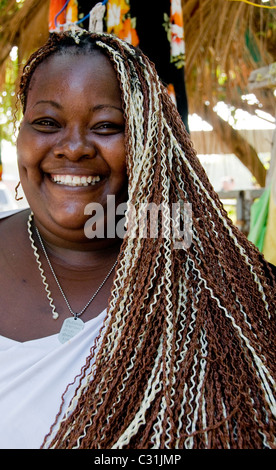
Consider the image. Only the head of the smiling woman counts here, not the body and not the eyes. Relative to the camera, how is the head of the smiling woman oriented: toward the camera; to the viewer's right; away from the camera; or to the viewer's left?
toward the camera

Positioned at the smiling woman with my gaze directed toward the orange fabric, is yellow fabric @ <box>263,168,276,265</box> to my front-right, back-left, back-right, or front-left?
front-right

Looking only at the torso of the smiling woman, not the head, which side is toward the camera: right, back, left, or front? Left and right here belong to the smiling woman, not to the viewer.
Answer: front

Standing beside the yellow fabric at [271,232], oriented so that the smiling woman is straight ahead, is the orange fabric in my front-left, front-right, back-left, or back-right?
front-right

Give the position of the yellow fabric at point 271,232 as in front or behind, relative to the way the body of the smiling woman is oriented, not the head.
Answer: behind

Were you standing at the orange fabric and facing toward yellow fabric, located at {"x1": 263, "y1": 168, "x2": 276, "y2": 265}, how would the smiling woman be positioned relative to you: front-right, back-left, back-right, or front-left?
front-right
